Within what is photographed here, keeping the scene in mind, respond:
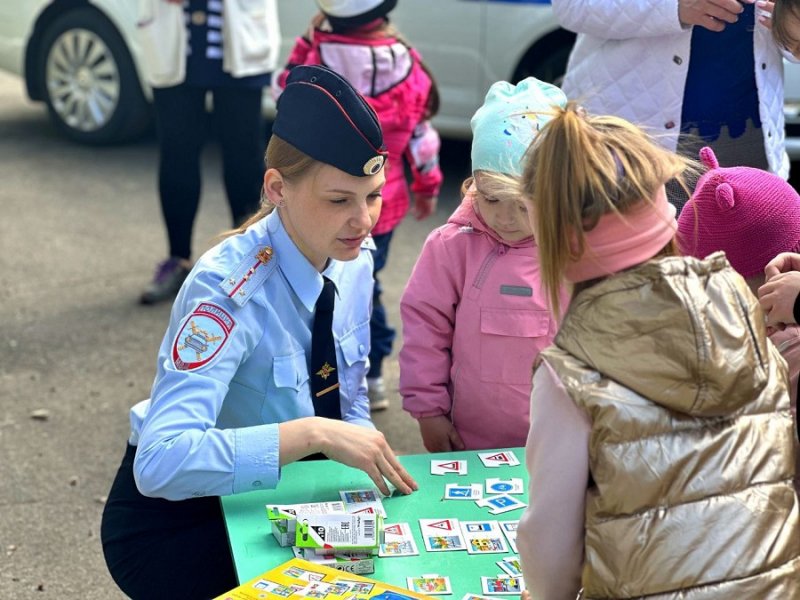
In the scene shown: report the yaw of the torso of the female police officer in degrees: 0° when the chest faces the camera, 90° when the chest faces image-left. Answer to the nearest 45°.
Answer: approximately 315°

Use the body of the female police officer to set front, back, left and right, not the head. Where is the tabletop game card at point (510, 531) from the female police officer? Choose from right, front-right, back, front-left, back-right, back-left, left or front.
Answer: front

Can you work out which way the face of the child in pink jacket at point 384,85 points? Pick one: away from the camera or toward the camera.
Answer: away from the camera

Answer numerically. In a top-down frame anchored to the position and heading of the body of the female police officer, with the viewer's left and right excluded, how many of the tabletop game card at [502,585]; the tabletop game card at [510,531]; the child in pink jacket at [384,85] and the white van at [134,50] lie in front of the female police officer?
2

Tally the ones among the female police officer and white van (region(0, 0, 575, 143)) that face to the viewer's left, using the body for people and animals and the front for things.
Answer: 1

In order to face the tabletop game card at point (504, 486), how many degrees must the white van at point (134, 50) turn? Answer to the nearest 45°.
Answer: approximately 90° to its left

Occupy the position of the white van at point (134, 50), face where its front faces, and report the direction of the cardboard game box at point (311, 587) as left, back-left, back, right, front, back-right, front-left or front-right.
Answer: left

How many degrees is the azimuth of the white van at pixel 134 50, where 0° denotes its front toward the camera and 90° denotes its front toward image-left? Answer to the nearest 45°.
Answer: approximately 90°

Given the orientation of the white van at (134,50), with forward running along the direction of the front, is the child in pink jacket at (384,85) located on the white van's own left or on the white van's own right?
on the white van's own left

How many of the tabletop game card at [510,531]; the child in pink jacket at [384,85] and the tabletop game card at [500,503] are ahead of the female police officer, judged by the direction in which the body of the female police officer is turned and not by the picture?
2

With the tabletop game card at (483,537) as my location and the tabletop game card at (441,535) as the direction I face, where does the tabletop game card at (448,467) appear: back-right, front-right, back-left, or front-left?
front-right

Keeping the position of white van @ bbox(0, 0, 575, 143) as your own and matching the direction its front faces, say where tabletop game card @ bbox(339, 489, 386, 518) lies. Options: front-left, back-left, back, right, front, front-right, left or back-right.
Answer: left

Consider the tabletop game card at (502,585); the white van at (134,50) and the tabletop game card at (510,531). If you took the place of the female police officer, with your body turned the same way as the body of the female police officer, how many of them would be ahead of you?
2

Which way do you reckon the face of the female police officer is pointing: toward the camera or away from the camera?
toward the camera

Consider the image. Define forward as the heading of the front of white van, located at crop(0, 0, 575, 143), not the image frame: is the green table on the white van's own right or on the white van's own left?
on the white van's own left

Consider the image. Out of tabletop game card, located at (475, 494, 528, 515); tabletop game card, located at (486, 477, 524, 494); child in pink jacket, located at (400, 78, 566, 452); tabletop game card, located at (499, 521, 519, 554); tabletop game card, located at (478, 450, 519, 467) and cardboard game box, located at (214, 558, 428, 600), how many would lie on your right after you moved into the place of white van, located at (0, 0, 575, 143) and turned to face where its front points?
0

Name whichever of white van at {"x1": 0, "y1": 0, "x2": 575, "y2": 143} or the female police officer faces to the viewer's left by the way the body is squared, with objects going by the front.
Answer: the white van

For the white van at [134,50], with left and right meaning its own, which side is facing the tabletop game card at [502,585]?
left

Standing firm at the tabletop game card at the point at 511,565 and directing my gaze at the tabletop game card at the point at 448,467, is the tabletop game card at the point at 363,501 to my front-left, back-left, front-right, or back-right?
front-left

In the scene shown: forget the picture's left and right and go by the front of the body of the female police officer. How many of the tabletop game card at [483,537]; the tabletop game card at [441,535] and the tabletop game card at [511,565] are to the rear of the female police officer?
0
